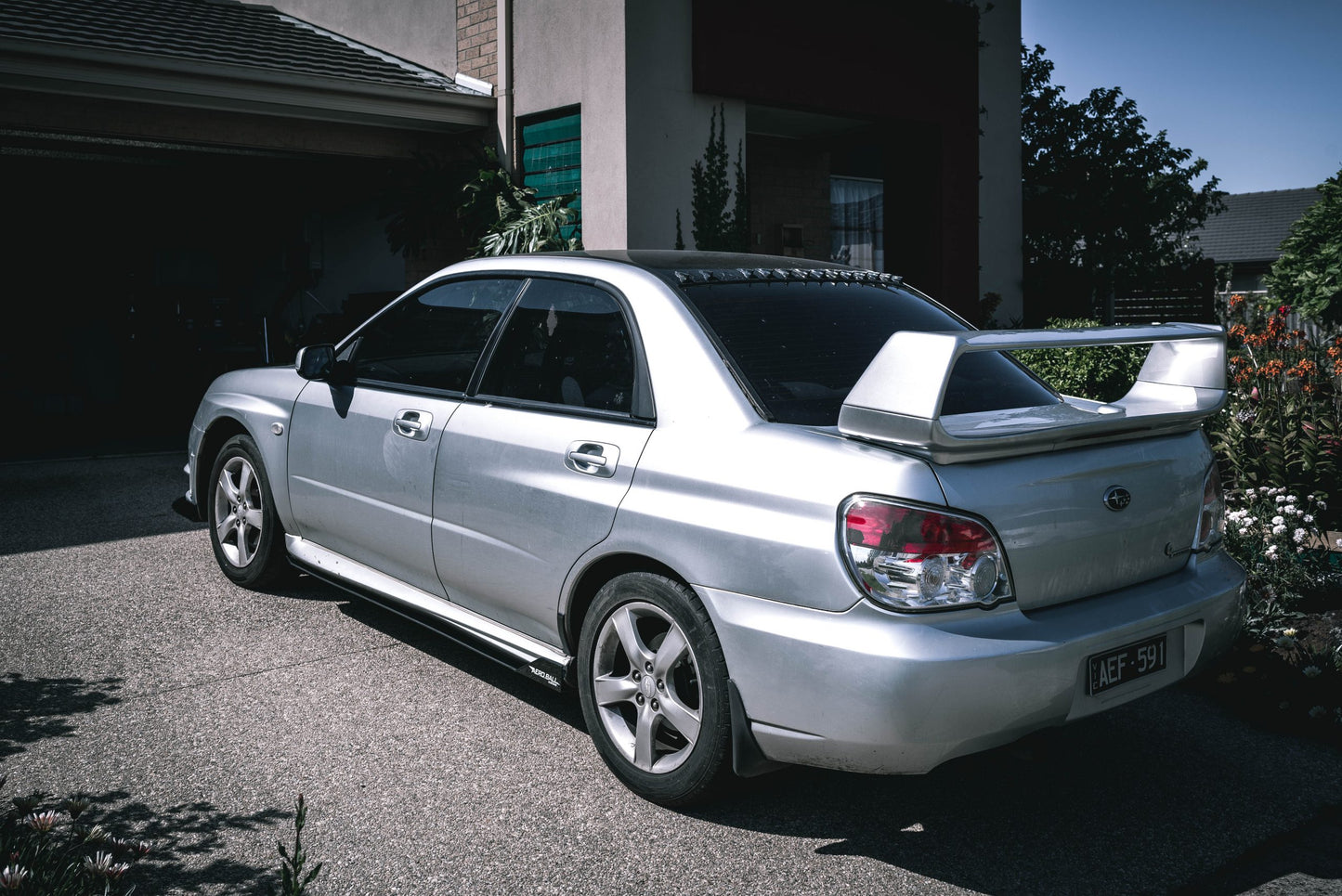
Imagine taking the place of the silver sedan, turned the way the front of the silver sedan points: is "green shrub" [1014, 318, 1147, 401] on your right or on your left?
on your right

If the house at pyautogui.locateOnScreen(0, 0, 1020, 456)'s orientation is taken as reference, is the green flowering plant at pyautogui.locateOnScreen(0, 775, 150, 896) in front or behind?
in front

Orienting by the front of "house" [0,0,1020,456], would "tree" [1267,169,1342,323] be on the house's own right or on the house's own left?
on the house's own left

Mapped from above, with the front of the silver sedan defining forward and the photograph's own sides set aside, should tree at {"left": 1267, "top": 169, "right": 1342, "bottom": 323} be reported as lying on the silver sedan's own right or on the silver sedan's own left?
on the silver sedan's own right

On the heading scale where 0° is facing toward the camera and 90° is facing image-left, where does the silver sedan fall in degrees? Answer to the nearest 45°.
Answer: approximately 135°

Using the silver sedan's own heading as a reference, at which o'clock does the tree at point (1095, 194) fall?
The tree is roughly at 2 o'clock from the silver sedan.

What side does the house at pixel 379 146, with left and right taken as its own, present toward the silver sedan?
front

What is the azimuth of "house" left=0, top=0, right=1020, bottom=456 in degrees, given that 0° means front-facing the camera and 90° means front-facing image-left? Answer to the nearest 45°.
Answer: approximately 0°

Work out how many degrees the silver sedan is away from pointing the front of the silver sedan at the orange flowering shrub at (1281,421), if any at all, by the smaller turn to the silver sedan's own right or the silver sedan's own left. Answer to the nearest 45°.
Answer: approximately 90° to the silver sedan's own right

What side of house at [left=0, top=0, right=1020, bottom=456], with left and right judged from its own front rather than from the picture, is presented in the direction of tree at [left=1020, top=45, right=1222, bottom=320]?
left

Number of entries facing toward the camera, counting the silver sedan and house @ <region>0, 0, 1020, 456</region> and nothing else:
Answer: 1

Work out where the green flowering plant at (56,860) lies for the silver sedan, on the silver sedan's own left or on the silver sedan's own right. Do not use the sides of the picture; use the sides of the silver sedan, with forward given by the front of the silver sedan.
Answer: on the silver sedan's own left

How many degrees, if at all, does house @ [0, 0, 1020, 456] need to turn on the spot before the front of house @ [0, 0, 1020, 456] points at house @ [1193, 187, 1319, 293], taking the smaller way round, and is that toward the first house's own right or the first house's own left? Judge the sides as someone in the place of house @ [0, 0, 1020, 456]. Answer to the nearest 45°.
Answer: approximately 135° to the first house's own left
